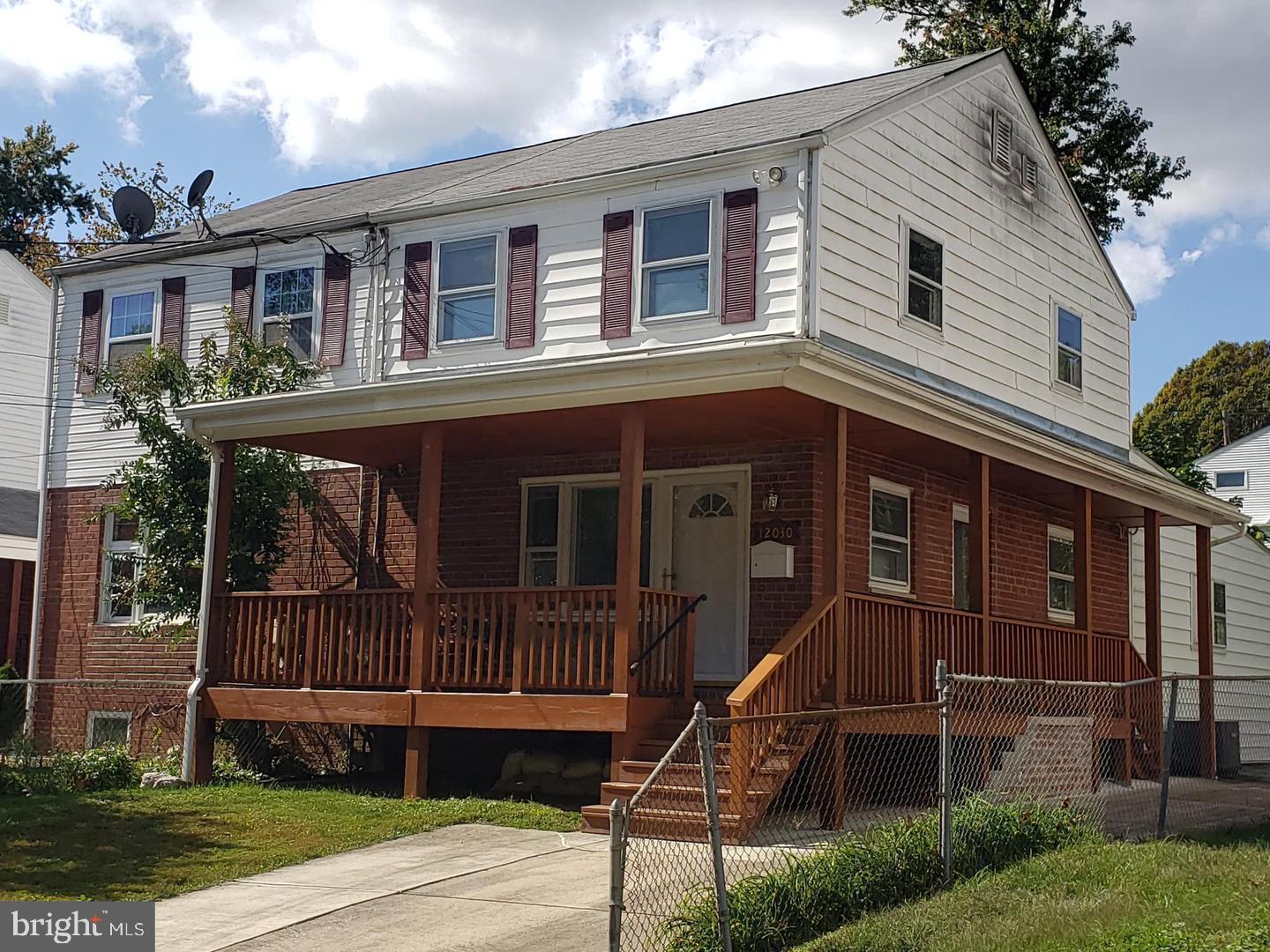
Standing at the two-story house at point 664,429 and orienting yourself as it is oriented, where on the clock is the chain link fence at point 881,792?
The chain link fence is roughly at 10 o'clock from the two-story house.

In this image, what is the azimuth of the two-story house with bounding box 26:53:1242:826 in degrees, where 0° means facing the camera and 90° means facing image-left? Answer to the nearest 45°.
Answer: approximately 45°

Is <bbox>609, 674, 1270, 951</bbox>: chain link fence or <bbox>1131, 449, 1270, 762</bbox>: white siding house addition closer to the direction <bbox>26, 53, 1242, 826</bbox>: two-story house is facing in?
the chain link fence

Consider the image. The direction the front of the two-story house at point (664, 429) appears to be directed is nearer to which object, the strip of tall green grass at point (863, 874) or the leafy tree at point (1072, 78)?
the strip of tall green grass

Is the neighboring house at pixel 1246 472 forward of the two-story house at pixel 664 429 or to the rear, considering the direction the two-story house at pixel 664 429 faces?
to the rear

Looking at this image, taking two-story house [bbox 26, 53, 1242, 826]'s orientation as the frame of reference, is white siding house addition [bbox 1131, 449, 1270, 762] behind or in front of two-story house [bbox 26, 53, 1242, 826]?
behind

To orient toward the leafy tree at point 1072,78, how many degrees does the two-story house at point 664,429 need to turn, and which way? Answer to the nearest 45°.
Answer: approximately 180°

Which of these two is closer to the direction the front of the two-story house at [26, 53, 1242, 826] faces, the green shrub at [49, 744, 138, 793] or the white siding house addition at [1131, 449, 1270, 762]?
the green shrub

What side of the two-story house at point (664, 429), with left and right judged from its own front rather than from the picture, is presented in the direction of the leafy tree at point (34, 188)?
right

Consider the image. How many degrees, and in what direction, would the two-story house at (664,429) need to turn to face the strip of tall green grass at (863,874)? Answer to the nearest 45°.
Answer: approximately 45° to its left
